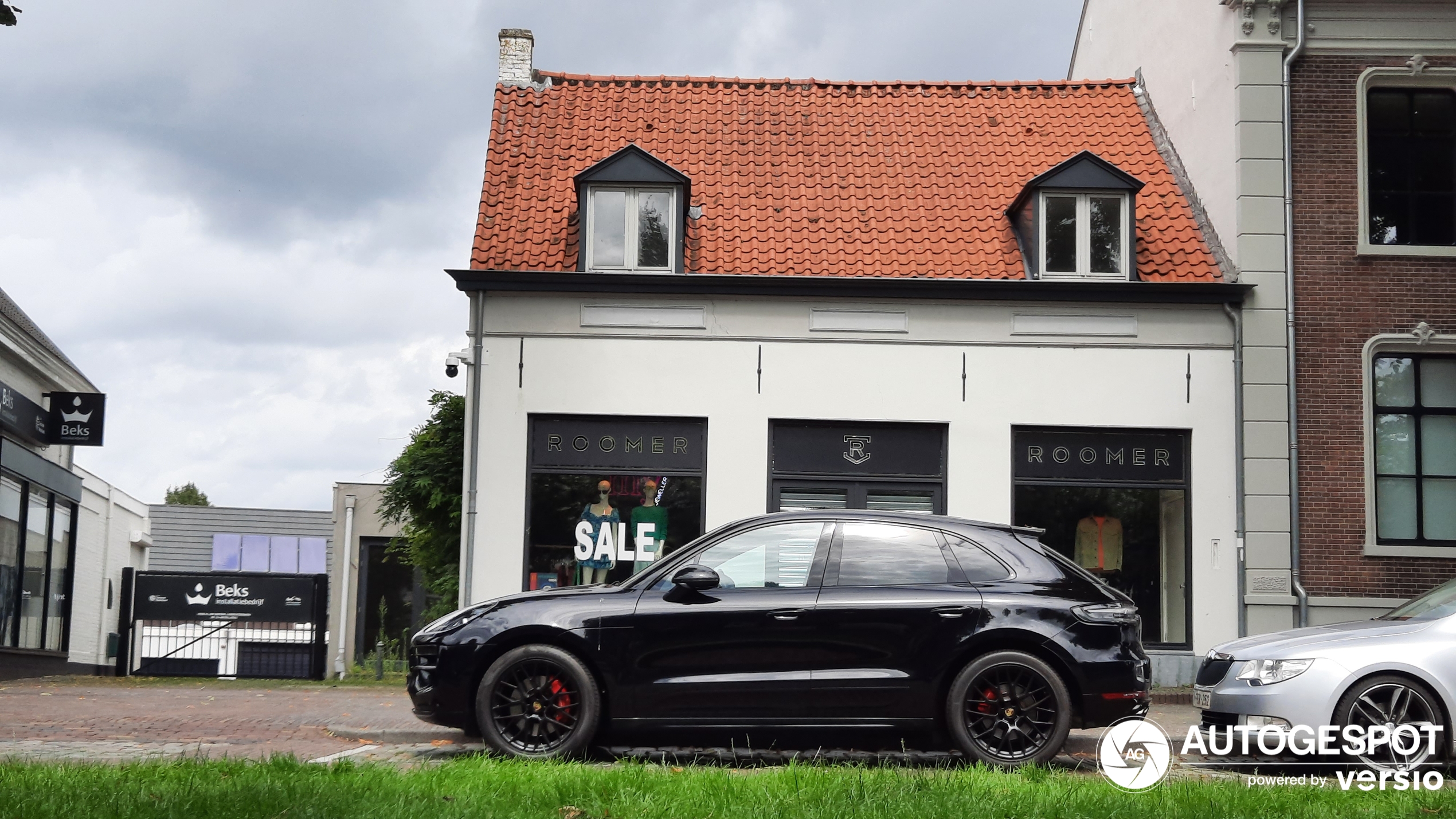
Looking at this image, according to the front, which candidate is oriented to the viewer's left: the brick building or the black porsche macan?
the black porsche macan

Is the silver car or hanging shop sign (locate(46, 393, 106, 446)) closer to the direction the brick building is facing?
the silver car

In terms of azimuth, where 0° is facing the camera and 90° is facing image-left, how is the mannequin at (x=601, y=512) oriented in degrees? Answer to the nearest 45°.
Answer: approximately 0°

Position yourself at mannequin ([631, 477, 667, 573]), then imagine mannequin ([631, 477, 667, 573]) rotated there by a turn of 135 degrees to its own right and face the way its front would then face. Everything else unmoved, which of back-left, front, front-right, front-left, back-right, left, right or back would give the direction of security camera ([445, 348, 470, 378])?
front-left

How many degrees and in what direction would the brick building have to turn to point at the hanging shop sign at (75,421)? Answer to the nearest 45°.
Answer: approximately 90° to its right

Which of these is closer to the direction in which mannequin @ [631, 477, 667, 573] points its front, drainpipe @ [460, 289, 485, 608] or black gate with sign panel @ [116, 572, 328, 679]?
the drainpipe

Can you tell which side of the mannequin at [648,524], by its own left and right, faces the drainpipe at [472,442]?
right

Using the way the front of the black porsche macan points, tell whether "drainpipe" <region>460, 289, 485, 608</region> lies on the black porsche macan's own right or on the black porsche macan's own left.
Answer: on the black porsche macan's own right

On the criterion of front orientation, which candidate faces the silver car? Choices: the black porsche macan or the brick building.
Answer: the brick building

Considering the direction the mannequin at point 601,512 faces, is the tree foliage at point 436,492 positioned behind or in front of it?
behind

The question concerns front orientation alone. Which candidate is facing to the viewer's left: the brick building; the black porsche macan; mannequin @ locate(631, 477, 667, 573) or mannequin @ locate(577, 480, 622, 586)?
the black porsche macan

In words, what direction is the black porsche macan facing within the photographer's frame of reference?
facing to the left of the viewer

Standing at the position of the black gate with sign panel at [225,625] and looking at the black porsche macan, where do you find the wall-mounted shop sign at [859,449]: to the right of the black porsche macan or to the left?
left

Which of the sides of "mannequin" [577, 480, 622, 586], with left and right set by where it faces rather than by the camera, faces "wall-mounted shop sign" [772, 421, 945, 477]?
left

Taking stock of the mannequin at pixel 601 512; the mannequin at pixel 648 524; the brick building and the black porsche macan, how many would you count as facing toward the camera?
3
